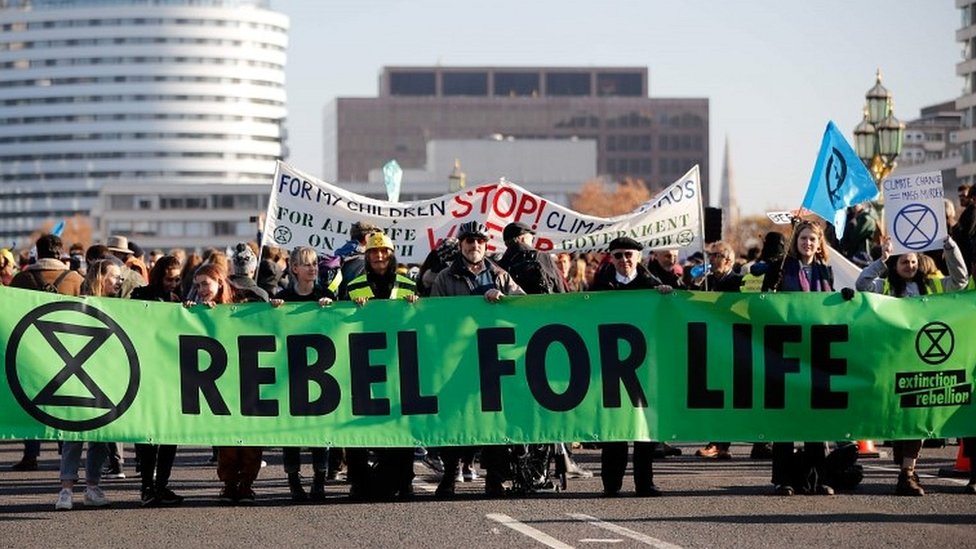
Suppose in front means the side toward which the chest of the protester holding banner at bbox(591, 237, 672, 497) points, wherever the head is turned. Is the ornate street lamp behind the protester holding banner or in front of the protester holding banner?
behind

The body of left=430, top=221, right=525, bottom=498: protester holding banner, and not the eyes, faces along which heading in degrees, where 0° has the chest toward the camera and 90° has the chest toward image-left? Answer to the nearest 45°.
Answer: approximately 0°

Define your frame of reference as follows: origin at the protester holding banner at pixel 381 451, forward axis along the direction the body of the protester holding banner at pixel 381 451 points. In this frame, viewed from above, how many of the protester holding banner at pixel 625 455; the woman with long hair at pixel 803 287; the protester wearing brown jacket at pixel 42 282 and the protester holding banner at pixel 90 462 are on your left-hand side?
2

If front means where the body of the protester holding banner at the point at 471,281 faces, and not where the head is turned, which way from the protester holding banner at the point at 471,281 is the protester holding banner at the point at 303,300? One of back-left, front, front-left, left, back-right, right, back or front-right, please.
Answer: right

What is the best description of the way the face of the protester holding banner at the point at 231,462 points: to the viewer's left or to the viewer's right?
to the viewer's left
